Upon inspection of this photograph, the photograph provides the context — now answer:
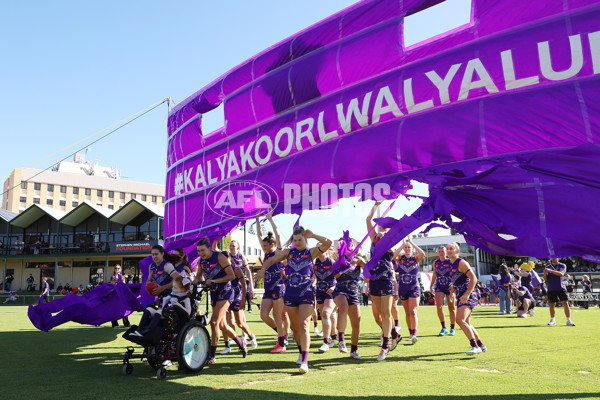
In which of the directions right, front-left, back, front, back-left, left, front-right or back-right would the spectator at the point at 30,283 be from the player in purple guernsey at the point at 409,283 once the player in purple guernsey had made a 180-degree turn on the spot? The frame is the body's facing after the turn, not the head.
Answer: front-left

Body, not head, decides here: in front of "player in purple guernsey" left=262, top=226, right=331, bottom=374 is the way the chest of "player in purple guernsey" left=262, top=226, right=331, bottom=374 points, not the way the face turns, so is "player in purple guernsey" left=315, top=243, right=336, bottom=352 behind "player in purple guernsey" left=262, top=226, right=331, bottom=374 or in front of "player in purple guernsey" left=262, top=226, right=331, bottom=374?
behind

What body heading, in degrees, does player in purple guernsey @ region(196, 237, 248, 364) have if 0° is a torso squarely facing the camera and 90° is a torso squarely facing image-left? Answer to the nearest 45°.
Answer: approximately 45°

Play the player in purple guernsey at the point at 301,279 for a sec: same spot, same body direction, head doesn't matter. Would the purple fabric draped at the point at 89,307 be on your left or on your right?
on your right

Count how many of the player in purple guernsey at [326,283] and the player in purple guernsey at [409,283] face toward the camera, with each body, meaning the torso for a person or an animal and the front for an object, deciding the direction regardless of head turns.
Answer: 2
